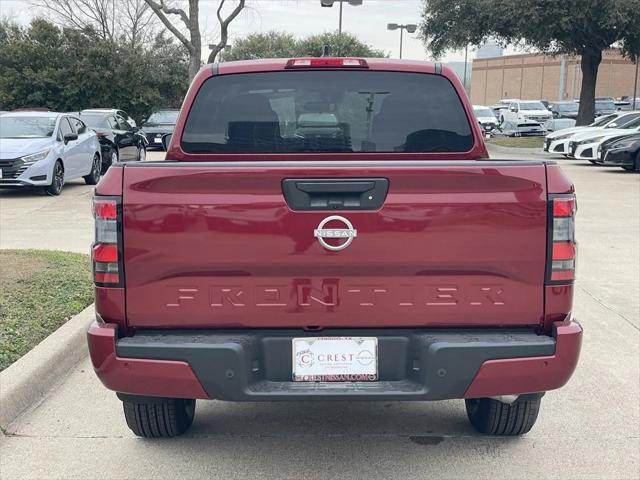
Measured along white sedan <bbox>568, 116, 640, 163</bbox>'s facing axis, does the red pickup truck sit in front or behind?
in front

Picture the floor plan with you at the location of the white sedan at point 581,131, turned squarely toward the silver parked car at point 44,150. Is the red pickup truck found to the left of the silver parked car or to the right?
left

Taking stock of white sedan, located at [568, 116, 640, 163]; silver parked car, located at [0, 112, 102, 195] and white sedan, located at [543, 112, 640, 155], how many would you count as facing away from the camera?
0

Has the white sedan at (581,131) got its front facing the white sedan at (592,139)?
no

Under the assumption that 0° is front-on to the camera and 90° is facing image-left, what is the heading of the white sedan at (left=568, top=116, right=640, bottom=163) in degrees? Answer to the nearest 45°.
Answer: approximately 45°

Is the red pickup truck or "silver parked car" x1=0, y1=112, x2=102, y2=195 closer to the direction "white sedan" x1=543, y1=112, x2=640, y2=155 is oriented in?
the silver parked car

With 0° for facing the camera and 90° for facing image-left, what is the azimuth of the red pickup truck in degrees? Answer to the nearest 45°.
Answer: approximately 180°

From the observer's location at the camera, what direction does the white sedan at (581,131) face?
facing the viewer and to the left of the viewer

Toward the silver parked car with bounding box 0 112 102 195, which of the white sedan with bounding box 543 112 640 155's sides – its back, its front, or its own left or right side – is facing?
front

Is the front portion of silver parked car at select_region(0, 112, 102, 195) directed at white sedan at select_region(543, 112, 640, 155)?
no

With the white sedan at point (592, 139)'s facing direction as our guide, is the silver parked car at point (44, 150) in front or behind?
in front

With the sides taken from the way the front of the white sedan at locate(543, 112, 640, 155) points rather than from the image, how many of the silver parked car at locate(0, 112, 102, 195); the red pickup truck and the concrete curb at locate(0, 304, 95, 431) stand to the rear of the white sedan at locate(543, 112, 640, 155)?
0

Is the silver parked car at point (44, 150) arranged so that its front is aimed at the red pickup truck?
no

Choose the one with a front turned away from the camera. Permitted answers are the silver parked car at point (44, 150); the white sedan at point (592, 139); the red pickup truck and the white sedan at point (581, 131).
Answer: the red pickup truck

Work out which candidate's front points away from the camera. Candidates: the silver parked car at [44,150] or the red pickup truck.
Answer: the red pickup truck

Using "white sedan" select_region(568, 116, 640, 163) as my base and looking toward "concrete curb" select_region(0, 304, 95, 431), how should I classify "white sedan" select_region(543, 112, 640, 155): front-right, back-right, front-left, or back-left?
back-right

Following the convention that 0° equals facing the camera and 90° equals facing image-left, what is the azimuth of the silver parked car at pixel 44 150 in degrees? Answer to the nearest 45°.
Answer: approximately 45°

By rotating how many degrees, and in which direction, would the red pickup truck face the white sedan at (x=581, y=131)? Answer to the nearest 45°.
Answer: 0° — it already faces it
